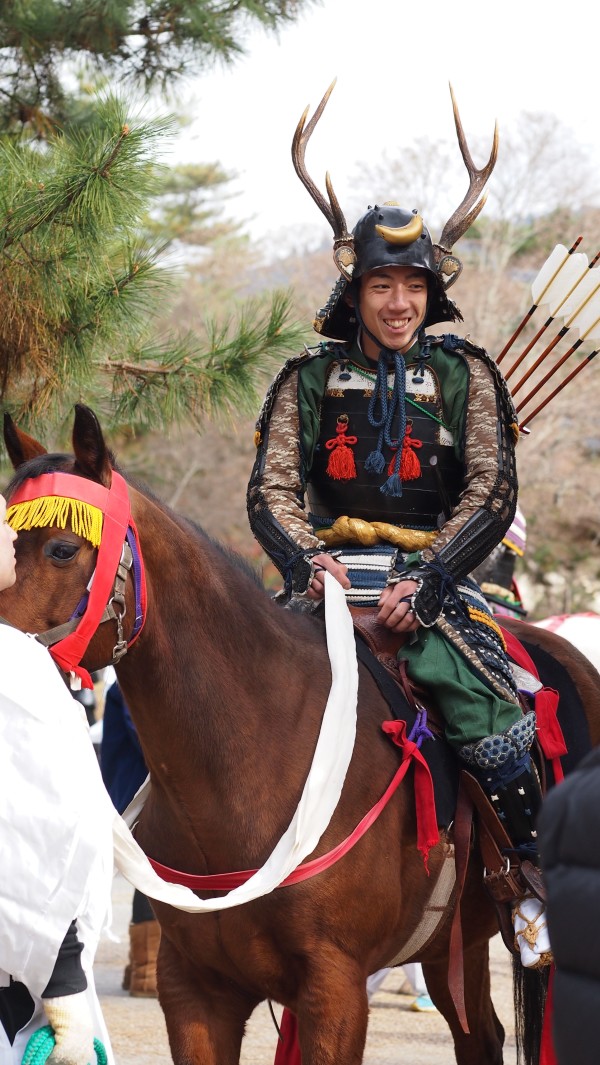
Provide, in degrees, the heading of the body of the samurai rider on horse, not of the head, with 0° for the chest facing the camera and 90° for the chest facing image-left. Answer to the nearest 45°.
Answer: approximately 45°
